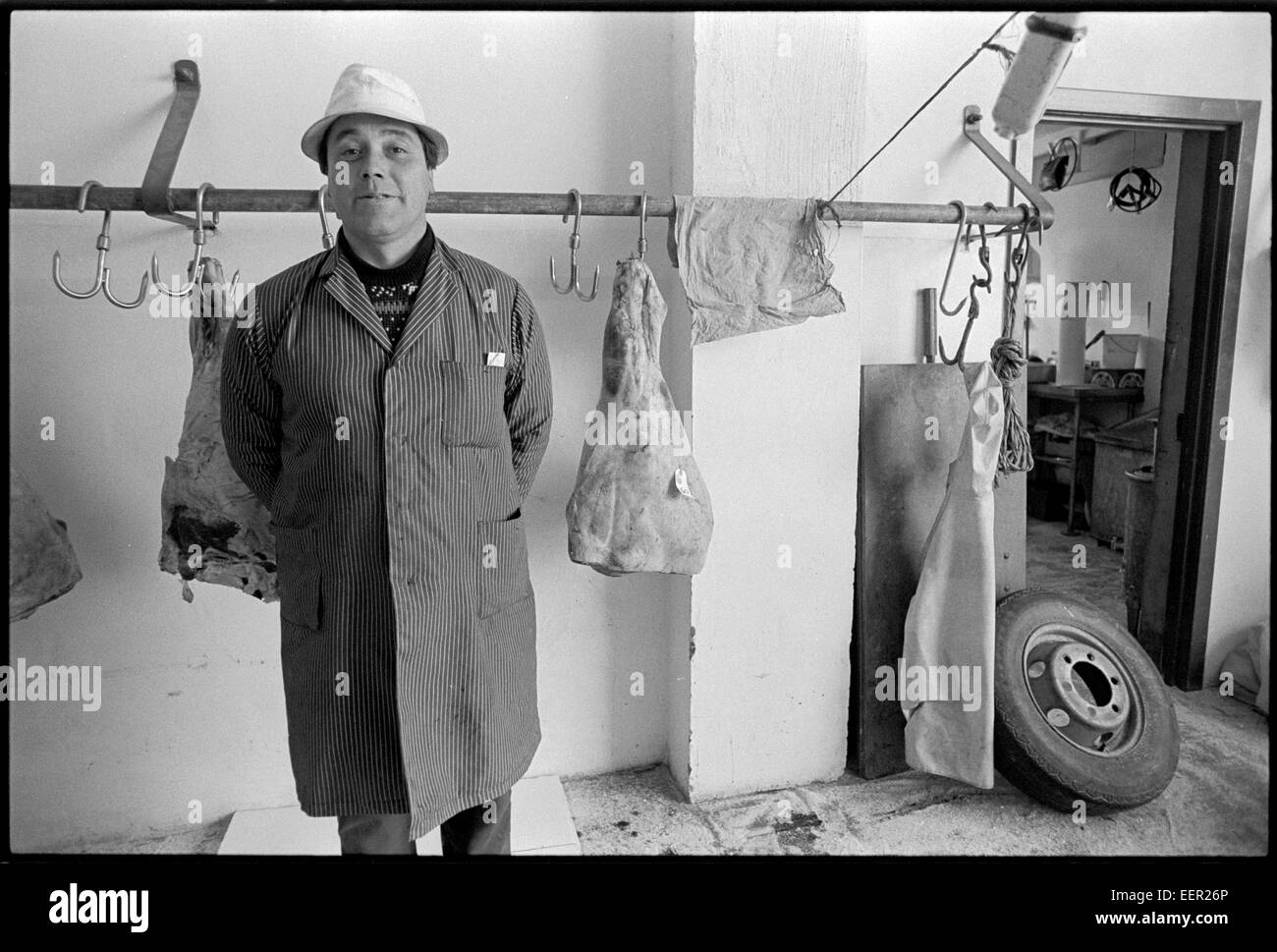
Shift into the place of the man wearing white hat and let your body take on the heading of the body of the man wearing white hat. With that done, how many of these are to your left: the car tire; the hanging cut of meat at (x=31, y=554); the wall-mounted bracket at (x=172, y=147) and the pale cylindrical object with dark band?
2

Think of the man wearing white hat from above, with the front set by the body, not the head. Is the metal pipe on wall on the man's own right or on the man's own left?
on the man's own left

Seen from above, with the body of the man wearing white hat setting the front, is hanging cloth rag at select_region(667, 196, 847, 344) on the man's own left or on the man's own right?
on the man's own left

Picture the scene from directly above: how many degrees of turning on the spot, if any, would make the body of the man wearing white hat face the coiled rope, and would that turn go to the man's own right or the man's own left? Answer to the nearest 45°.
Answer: approximately 90° to the man's own left

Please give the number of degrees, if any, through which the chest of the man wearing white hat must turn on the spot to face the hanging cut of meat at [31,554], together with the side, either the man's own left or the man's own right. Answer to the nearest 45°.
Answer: approximately 135° to the man's own right

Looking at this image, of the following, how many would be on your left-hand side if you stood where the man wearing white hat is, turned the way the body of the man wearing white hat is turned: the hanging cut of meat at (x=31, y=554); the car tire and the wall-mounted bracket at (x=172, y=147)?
1

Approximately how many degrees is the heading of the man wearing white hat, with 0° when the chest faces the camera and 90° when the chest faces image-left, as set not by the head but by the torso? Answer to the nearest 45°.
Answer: approximately 0°

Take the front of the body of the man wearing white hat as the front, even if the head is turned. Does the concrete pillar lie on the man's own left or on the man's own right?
on the man's own left

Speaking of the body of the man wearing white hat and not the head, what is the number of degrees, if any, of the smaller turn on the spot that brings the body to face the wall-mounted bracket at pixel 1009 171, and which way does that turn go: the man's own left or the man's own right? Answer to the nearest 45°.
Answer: approximately 90° to the man's own left

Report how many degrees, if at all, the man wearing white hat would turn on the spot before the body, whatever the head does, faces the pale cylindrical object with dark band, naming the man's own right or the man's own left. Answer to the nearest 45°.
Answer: approximately 90° to the man's own left

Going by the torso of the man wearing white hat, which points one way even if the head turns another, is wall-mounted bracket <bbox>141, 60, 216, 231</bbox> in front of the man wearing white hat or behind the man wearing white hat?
behind
